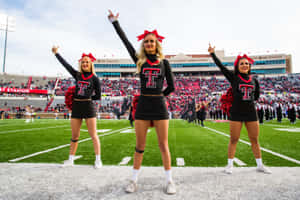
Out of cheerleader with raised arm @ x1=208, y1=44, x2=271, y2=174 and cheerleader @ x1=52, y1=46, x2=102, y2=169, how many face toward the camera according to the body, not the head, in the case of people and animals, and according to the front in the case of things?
2

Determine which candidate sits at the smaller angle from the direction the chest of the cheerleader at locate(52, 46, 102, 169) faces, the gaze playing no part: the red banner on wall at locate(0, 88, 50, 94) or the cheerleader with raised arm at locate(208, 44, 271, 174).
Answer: the cheerleader with raised arm

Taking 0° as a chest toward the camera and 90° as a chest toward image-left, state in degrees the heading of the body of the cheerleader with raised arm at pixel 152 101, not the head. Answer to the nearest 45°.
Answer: approximately 0°

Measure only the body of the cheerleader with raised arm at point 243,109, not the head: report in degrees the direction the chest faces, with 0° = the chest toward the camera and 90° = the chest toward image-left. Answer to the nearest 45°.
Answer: approximately 0°

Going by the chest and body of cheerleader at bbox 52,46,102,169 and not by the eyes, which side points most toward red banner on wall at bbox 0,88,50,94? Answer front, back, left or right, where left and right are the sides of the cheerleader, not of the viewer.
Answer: back

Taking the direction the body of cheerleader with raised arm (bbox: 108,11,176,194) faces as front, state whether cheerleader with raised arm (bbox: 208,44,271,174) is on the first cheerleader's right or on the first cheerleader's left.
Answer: on the first cheerleader's left

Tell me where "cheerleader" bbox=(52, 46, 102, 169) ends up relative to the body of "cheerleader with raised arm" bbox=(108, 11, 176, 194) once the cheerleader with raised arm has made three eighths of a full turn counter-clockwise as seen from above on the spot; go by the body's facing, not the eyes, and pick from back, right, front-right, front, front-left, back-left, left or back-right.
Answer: left
